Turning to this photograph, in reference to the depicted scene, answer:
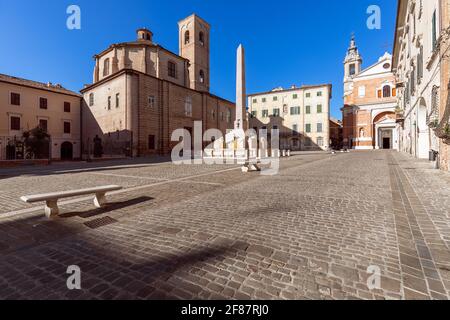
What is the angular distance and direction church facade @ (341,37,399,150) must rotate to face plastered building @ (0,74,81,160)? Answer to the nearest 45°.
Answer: approximately 45° to its right

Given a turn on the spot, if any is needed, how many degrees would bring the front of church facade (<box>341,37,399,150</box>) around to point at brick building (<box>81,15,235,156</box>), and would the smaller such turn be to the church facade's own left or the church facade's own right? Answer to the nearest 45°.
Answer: approximately 45° to the church facade's own right

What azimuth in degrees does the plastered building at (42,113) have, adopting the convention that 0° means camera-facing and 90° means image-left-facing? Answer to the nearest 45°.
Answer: approximately 315°

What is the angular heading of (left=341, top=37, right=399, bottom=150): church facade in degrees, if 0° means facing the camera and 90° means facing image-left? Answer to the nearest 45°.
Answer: approximately 0°

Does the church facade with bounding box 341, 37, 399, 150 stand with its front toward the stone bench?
yes

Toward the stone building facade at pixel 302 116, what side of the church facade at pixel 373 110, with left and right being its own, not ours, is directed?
right
